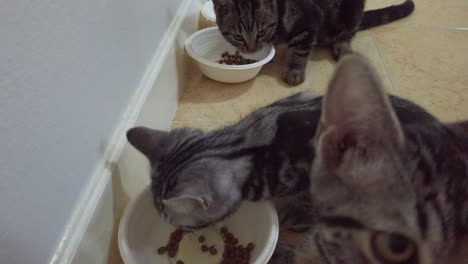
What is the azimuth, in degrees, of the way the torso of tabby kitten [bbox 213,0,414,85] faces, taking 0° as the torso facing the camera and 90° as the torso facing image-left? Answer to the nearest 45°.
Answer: approximately 45°

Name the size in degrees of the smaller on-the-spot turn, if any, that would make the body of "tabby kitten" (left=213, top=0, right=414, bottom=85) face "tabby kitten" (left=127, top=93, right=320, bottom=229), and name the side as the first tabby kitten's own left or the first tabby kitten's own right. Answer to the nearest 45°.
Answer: approximately 45° to the first tabby kitten's own left

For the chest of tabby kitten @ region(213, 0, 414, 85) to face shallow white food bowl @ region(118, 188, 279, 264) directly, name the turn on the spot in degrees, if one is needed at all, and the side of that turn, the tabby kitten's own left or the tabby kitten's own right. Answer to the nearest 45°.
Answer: approximately 45° to the tabby kitten's own left
